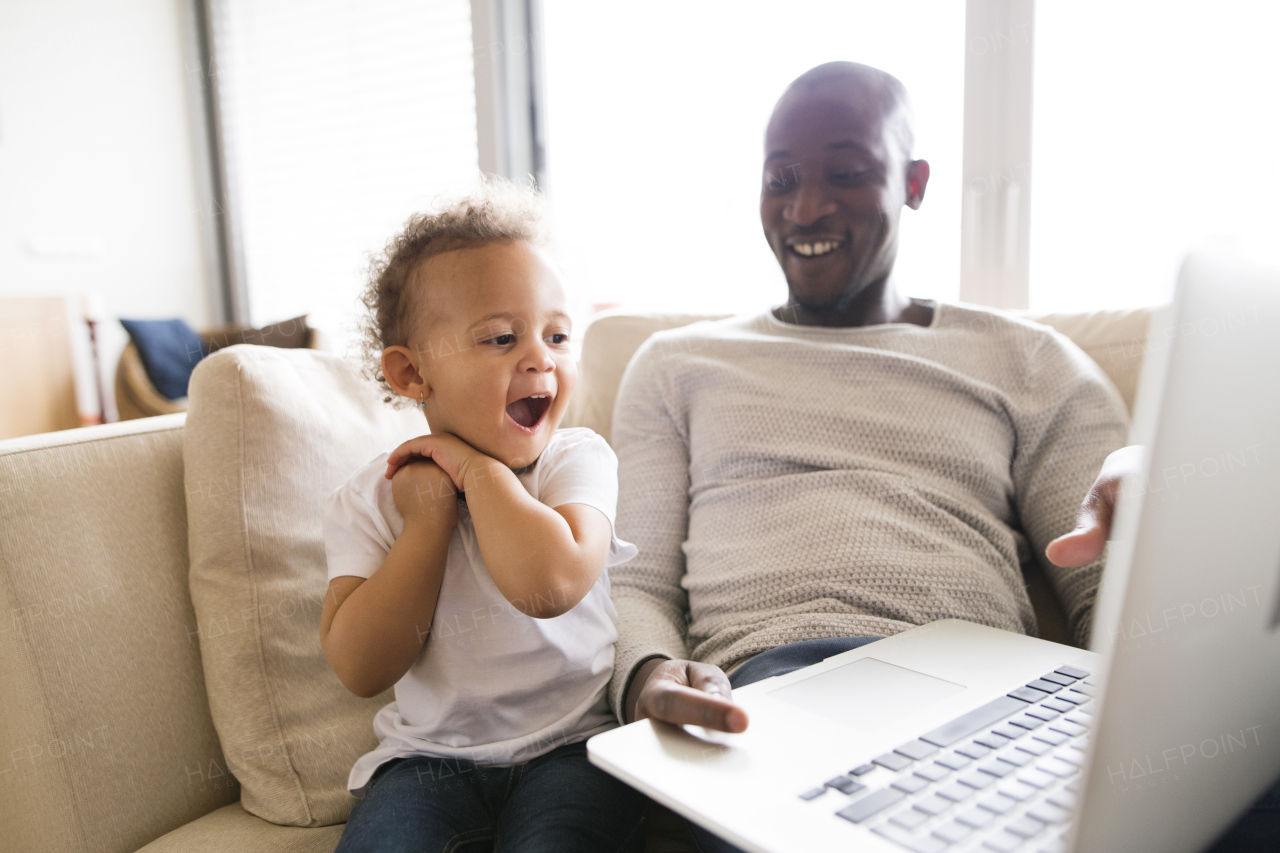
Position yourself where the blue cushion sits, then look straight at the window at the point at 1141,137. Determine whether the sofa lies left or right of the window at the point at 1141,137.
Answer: right

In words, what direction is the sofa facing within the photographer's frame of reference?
facing the viewer

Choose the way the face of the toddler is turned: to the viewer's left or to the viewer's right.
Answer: to the viewer's right

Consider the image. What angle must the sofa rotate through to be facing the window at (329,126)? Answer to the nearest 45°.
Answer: approximately 180°

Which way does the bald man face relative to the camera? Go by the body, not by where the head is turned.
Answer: toward the camera
